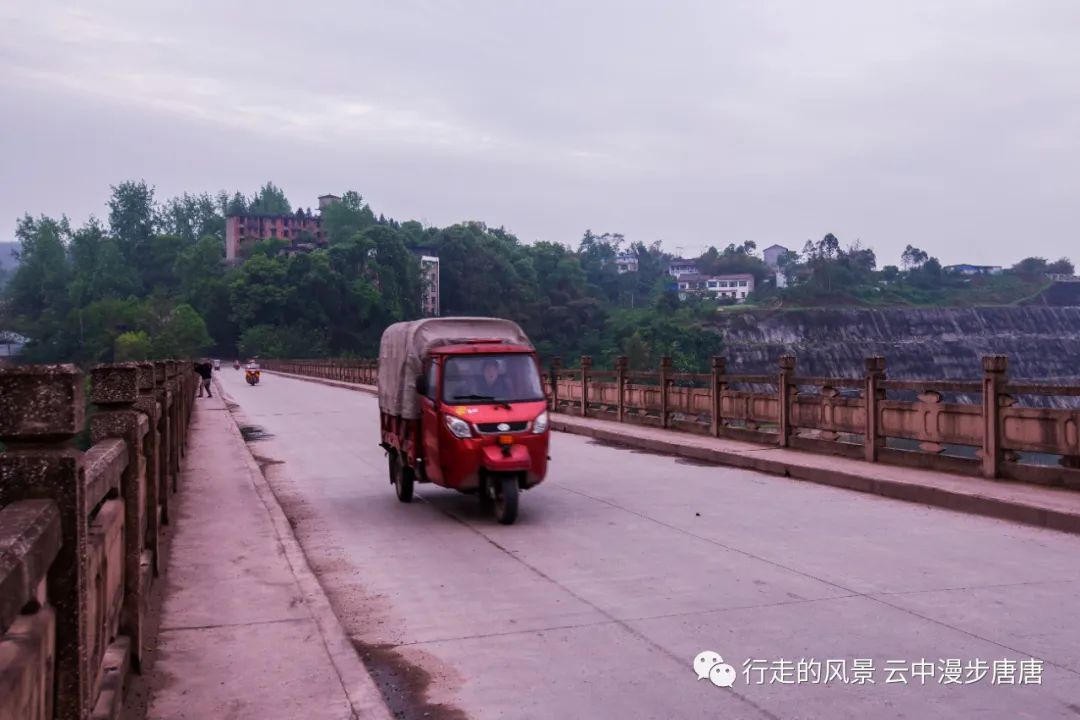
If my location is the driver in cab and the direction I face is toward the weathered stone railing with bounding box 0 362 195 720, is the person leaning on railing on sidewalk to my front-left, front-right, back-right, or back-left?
back-right

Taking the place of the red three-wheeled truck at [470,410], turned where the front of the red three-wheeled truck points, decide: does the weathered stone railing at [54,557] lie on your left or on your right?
on your right

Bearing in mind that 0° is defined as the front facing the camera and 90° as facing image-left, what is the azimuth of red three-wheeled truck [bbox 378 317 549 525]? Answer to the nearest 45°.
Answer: approximately 315°

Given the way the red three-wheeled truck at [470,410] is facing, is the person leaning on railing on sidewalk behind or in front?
behind

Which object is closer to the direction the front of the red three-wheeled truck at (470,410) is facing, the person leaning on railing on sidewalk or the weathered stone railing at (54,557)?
the weathered stone railing

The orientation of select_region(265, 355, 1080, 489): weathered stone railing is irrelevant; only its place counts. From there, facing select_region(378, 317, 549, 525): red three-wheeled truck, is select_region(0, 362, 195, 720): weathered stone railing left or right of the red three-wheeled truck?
left
